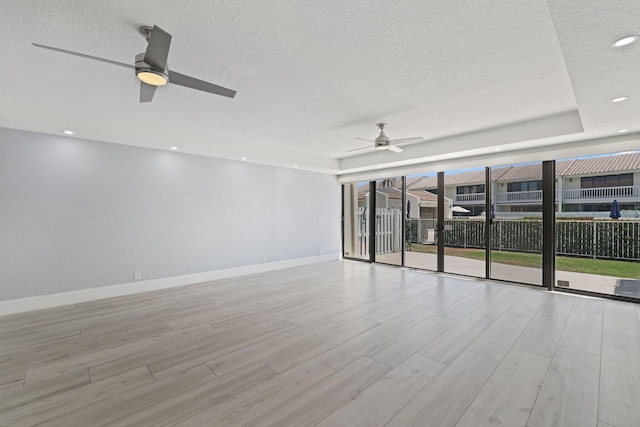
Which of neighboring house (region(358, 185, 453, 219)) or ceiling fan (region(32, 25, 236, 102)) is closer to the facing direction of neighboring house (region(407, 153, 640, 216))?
the ceiling fan

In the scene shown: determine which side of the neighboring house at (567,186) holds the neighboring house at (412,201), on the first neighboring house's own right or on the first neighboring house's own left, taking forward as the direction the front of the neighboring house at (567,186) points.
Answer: on the first neighboring house's own right

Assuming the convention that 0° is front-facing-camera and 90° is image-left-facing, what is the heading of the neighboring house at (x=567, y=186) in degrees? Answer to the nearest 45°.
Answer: approximately 45°

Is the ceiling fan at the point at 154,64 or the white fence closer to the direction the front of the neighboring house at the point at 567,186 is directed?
the ceiling fan

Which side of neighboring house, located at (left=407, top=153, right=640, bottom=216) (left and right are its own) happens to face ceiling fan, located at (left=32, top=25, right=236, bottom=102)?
front

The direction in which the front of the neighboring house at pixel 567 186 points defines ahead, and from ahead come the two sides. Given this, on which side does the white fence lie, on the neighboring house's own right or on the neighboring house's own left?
on the neighboring house's own right
